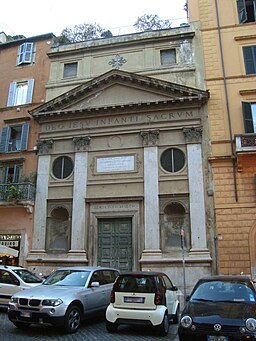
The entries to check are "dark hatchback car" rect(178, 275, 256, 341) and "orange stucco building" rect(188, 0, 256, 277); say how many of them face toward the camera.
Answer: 2

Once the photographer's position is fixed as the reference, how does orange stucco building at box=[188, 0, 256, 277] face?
facing the viewer

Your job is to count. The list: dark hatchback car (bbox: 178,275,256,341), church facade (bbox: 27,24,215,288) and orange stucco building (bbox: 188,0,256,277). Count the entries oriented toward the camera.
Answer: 3

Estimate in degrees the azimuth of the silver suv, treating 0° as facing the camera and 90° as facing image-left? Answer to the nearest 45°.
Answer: approximately 45°

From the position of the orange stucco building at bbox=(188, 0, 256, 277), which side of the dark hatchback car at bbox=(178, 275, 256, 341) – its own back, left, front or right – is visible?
back

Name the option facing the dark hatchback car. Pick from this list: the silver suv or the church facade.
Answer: the church facade

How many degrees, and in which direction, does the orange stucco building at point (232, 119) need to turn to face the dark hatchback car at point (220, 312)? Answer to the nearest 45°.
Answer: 0° — it already faces it

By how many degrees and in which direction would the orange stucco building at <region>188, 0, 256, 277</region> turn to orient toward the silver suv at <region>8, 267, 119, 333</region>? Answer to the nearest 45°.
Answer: approximately 45° to its right

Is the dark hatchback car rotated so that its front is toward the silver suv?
no

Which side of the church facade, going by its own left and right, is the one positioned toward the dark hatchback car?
front

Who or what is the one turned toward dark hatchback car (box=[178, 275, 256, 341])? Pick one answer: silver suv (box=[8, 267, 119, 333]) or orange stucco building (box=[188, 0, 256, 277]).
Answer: the orange stucco building

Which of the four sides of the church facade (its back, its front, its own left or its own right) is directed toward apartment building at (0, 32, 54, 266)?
right

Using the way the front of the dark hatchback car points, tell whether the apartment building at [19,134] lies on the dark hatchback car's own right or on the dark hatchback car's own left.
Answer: on the dark hatchback car's own right

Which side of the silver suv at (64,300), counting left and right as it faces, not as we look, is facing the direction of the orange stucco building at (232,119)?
back

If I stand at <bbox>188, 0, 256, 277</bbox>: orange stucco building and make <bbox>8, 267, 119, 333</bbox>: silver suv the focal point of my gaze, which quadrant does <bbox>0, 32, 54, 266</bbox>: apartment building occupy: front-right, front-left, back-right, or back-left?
front-right

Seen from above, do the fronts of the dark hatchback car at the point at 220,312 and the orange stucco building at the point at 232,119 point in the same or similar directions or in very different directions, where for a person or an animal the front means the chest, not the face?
same or similar directions

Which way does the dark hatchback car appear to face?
toward the camera

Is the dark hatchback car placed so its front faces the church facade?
no
